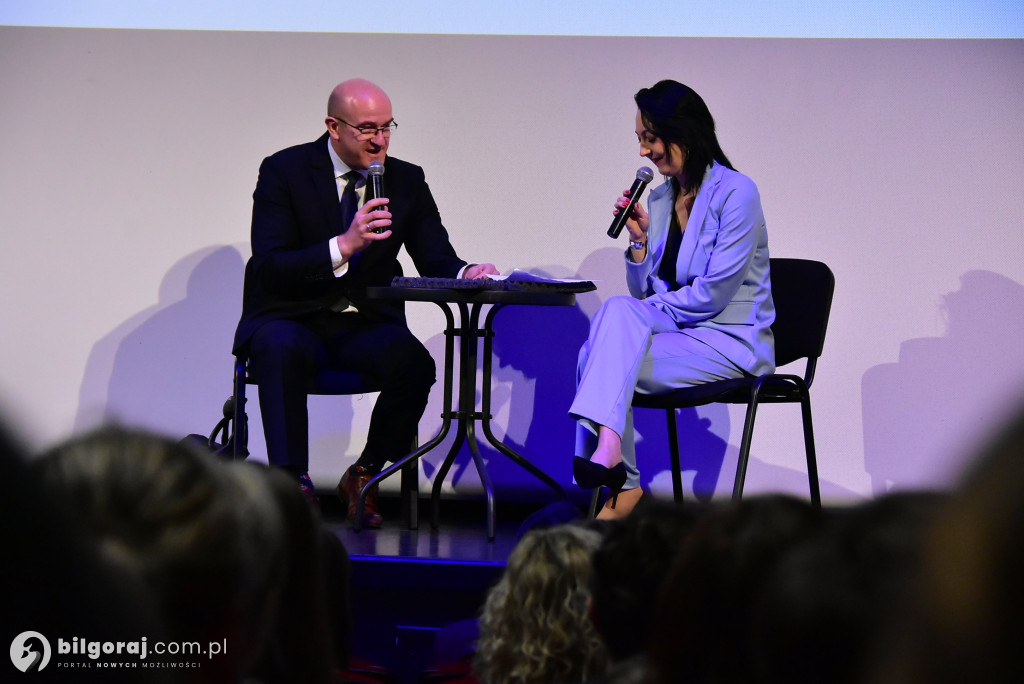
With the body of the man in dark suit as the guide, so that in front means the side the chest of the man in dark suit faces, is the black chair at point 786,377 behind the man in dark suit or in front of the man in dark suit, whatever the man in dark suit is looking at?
in front

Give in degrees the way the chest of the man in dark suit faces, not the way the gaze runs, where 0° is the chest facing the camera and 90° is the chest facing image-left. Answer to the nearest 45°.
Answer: approximately 315°

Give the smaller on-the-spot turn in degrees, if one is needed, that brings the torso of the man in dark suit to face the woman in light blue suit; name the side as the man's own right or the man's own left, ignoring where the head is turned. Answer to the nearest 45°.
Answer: approximately 45° to the man's own left

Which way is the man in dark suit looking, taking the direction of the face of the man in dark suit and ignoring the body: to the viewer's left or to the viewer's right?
to the viewer's right
